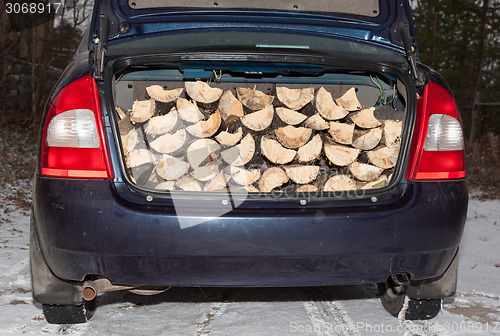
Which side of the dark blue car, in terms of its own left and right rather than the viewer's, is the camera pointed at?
back
